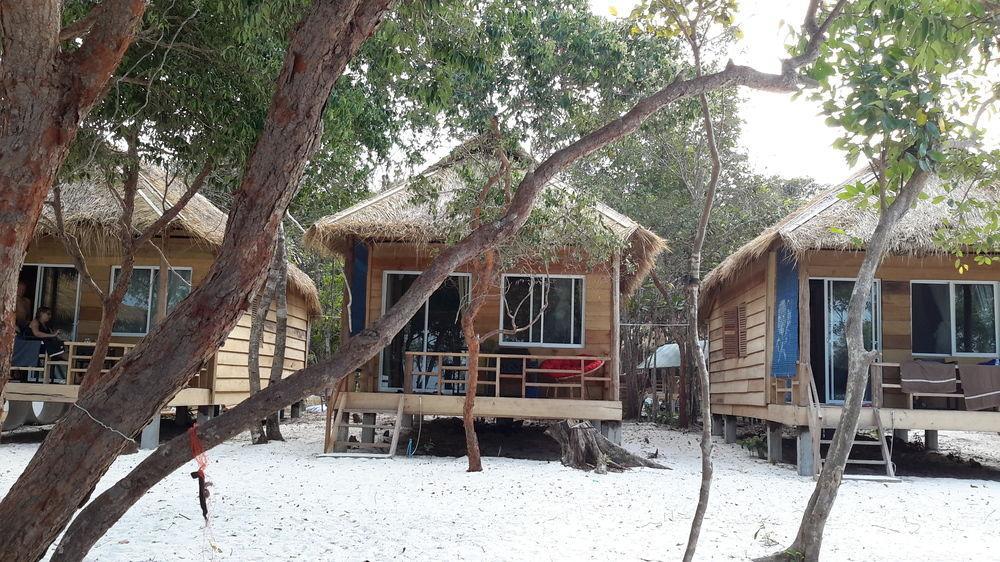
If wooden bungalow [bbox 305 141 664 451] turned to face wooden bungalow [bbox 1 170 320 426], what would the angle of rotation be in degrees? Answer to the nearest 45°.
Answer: approximately 90° to its right

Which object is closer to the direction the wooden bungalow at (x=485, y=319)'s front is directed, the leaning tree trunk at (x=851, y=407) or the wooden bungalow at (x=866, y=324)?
the leaning tree trunk

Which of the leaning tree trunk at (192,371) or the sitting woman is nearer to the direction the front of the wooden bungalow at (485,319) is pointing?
the leaning tree trunk

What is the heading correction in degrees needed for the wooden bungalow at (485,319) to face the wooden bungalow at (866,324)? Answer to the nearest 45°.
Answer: approximately 90° to its left

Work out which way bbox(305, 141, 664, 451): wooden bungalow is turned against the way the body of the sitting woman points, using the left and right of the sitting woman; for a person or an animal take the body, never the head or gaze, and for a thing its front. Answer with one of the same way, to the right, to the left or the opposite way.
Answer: to the right

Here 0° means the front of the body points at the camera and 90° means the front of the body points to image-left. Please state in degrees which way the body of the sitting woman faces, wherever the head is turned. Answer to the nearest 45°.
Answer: approximately 315°
